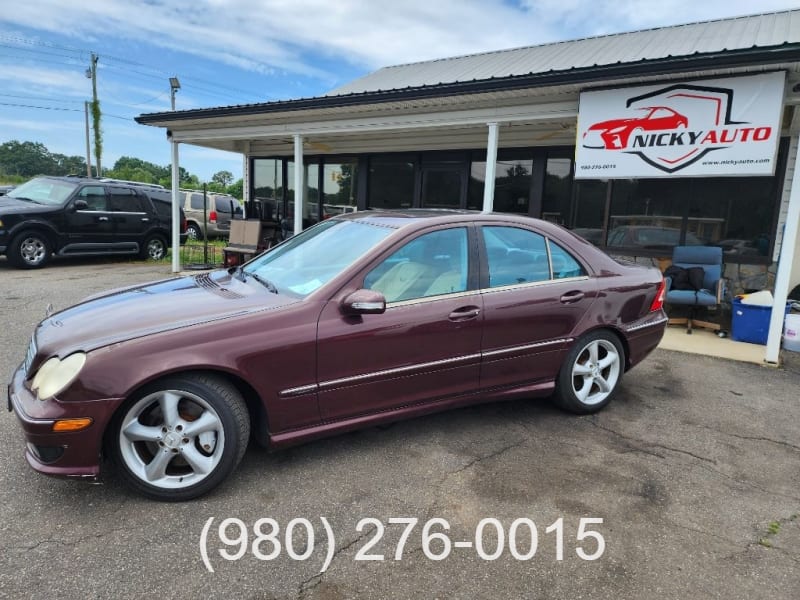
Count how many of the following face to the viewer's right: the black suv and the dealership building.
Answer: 0

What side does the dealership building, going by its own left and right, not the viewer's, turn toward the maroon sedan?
front

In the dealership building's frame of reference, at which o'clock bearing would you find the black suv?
The black suv is roughly at 2 o'clock from the dealership building.

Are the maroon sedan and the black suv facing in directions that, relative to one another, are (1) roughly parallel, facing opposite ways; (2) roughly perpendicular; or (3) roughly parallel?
roughly parallel

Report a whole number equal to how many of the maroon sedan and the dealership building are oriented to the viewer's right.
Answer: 0

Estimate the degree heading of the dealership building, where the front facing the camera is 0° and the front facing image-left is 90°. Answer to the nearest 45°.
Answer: approximately 45°

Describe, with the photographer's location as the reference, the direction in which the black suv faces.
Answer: facing the viewer and to the left of the viewer

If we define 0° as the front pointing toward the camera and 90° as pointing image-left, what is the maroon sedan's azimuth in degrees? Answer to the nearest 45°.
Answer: approximately 45°

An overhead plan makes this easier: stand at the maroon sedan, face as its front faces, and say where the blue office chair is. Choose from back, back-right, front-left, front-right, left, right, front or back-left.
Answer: back

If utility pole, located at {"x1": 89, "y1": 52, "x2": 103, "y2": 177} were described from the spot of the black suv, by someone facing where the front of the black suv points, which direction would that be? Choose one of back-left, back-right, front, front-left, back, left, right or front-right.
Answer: back-right
